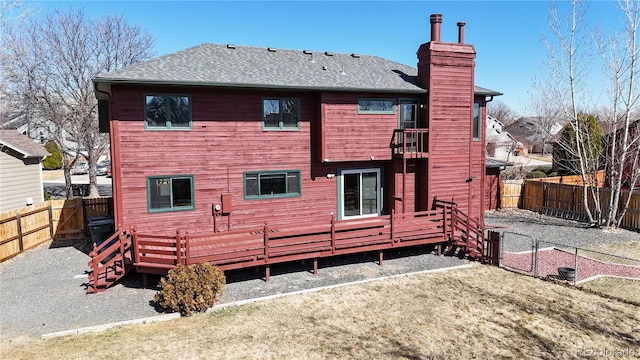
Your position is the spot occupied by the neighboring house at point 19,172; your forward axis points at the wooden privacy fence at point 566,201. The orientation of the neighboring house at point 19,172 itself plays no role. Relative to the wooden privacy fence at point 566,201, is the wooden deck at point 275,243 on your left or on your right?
right

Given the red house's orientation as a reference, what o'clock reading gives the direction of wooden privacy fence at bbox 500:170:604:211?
The wooden privacy fence is roughly at 2 o'clock from the red house.

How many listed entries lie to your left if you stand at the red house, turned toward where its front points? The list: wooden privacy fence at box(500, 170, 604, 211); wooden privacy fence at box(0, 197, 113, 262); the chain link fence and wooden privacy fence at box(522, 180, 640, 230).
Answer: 1

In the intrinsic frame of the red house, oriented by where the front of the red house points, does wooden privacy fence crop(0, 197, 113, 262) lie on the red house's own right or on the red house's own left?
on the red house's own left

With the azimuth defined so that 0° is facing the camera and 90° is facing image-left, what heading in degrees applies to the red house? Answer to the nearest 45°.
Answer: approximately 180°

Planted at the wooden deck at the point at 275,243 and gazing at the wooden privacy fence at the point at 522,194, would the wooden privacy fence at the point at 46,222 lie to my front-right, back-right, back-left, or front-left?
back-left

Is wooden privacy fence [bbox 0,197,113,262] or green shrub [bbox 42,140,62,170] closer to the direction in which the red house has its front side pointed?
the green shrub

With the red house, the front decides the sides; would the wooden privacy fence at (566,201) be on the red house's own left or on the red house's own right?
on the red house's own right

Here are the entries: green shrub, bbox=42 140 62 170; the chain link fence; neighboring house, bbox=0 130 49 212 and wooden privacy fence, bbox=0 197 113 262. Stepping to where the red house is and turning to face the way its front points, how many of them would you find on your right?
1

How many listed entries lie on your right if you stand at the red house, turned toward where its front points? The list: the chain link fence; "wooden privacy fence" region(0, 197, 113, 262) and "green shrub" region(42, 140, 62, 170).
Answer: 1

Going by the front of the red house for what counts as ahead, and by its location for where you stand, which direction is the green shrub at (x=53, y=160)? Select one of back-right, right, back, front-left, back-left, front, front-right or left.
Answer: front-left

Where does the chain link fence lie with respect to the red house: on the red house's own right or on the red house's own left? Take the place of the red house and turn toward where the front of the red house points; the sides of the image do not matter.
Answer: on the red house's own right

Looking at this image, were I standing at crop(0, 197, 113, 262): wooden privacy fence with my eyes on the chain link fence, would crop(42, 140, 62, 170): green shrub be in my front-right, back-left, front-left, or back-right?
back-left
